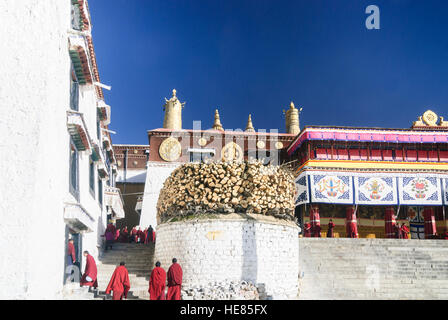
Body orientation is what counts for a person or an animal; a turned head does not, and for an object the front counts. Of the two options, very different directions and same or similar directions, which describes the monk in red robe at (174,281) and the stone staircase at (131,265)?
very different directions

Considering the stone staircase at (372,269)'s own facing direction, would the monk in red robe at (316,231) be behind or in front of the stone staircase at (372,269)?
behind

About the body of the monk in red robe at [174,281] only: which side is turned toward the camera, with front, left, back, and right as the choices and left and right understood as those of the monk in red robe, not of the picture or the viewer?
back

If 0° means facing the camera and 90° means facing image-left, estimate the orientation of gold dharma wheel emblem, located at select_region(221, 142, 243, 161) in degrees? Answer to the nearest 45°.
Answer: approximately 0°

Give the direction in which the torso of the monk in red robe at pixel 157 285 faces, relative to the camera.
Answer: away from the camera
